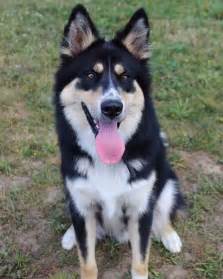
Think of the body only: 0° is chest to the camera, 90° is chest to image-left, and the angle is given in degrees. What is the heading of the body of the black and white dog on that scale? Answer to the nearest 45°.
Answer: approximately 0°
